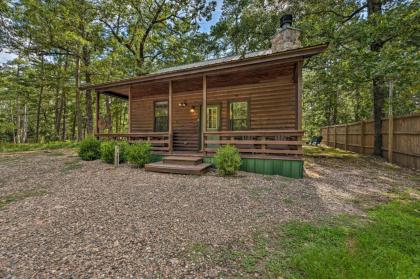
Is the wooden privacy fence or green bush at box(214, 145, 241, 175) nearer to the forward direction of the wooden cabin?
the green bush

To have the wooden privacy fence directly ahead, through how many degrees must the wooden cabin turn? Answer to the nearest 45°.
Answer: approximately 135° to its left

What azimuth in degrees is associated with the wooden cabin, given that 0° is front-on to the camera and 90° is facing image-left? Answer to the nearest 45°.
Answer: approximately 45°

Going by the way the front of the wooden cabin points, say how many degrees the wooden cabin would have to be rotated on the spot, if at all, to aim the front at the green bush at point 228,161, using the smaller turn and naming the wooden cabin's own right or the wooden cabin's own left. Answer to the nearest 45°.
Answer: approximately 45° to the wooden cabin's own left

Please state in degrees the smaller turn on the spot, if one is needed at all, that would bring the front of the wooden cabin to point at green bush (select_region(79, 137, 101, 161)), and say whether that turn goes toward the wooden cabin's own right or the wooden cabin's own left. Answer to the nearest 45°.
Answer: approximately 45° to the wooden cabin's own right
